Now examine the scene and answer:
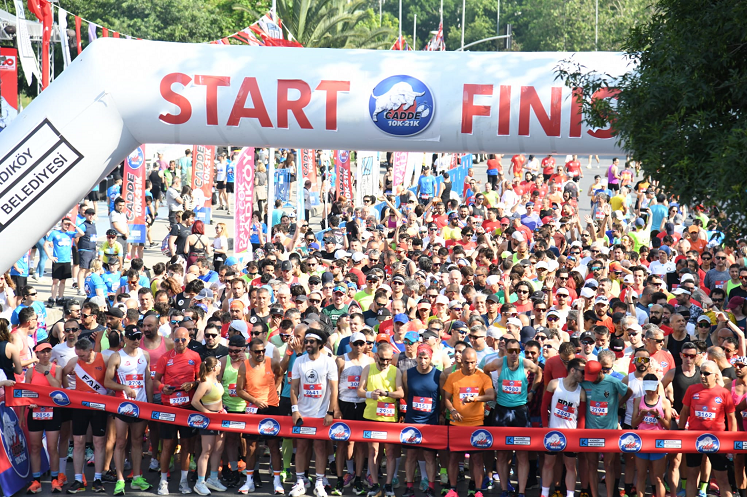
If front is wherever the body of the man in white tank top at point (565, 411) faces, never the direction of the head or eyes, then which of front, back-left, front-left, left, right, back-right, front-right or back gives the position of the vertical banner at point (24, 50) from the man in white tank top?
back-right

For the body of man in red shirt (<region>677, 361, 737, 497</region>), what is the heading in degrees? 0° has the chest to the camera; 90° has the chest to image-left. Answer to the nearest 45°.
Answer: approximately 0°

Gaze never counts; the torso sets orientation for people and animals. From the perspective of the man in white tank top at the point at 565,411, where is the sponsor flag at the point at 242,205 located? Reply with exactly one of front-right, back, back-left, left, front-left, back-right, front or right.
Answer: back-right

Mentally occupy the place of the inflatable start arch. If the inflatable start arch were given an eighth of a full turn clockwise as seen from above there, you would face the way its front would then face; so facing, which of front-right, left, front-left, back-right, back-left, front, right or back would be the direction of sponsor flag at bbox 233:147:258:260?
back-right

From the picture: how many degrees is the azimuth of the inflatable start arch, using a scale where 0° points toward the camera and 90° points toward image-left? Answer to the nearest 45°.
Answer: approximately 0°

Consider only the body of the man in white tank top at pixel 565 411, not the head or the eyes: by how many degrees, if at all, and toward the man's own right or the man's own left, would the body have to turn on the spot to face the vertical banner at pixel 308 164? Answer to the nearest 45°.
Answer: approximately 135° to the man's own right

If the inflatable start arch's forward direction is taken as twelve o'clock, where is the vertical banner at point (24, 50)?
The vertical banner is roughly at 5 o'clock from the inflatable start arch.

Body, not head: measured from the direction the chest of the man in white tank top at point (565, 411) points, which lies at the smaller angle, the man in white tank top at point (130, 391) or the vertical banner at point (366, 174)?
the man in white tank top
